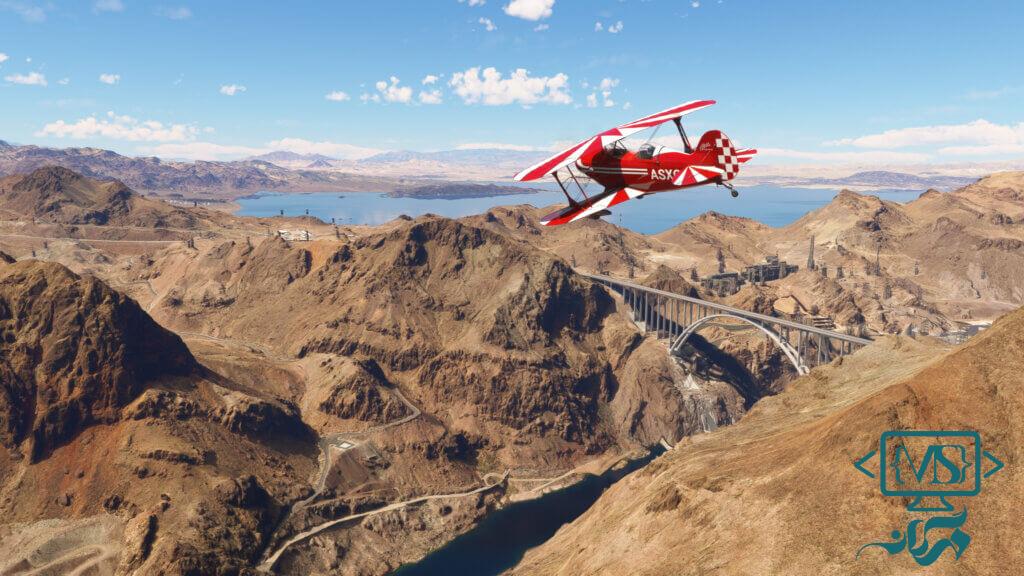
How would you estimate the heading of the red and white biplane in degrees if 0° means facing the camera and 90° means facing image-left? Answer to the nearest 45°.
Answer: approximately 135°
